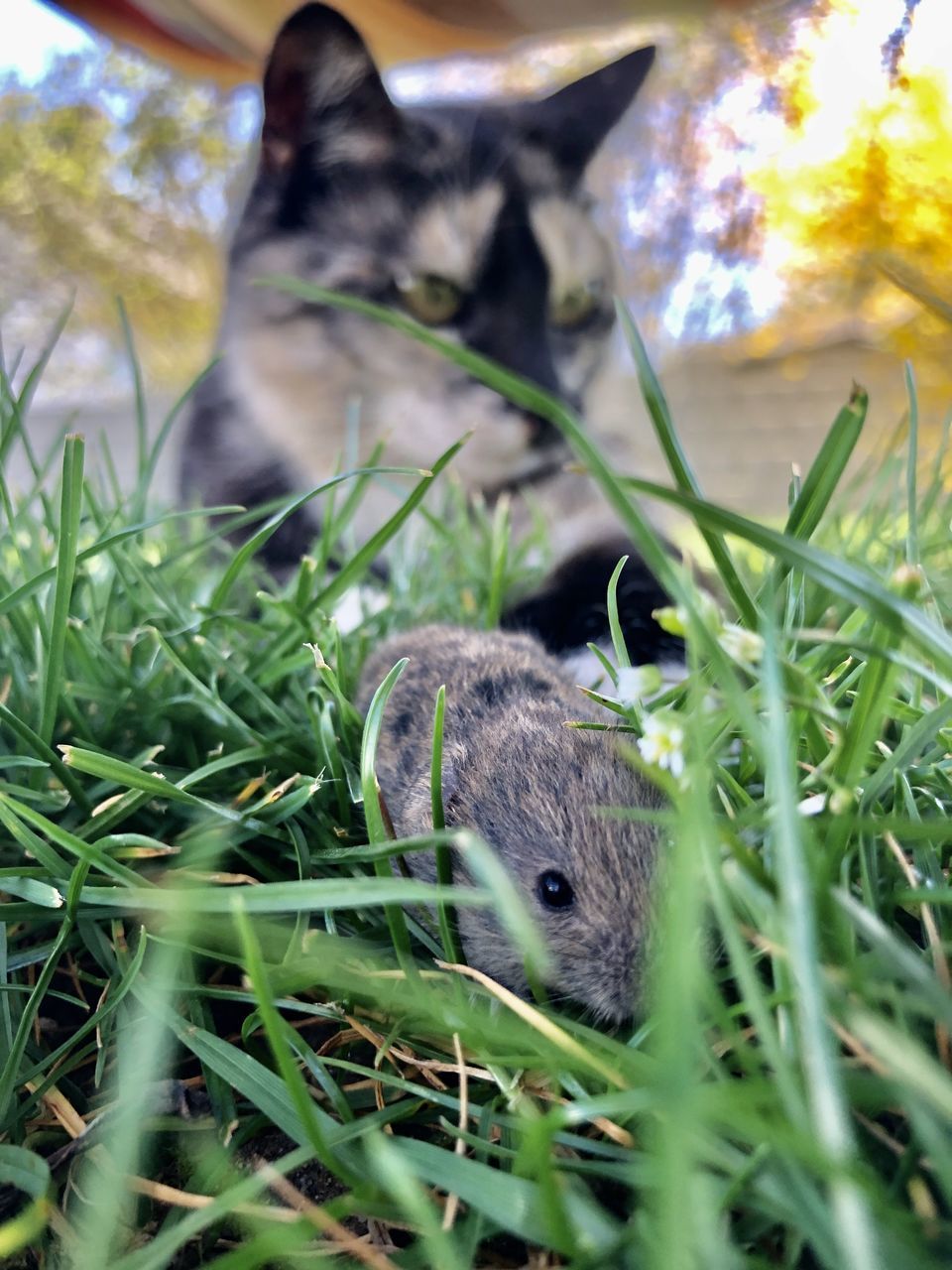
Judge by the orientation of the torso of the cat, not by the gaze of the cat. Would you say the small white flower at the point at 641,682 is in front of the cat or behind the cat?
in front

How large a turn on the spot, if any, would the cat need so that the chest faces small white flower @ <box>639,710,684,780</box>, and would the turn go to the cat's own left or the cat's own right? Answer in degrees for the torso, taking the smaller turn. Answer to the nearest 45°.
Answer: approximately 45° to the cat's own right

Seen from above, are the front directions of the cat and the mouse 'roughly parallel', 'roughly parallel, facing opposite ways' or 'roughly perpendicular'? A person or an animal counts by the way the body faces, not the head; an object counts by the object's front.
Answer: roughly parallel

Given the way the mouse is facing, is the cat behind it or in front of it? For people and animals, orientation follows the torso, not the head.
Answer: behind

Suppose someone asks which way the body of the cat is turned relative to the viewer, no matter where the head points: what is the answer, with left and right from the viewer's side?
facing the viewer and to the right of the viewer

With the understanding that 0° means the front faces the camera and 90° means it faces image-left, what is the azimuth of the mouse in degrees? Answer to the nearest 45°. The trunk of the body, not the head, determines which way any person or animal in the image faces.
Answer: approximately 315°

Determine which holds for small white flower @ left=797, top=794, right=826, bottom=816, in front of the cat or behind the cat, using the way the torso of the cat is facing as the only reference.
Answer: in front

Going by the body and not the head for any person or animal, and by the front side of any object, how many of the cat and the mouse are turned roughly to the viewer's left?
0
